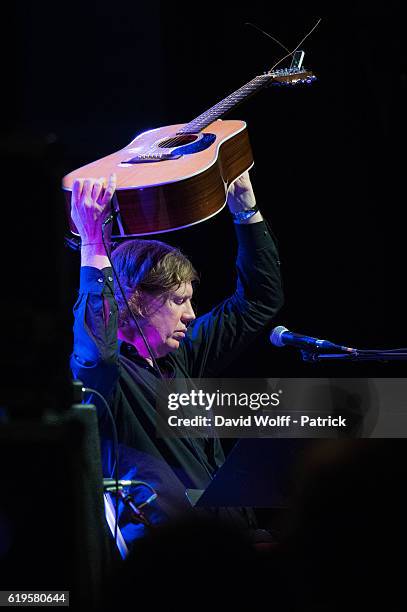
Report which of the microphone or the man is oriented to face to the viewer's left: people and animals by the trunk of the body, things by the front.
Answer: the microphone

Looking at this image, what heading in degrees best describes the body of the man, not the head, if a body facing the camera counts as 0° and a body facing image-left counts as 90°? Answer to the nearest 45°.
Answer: approximately 315°

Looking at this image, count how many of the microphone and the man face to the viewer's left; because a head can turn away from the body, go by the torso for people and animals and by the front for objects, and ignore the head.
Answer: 1

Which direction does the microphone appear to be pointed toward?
to the viewer's left
